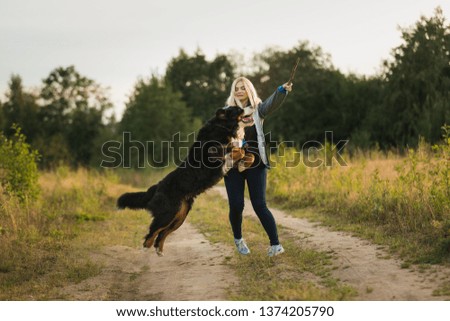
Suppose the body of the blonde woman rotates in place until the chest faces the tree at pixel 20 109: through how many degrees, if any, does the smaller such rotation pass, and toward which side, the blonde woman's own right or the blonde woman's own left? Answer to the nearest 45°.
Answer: approximately 135° to the blonde woman's own right

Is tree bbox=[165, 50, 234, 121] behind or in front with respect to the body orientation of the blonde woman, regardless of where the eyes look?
behind

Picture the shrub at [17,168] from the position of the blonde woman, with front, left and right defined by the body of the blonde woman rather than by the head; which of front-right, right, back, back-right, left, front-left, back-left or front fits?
back-right

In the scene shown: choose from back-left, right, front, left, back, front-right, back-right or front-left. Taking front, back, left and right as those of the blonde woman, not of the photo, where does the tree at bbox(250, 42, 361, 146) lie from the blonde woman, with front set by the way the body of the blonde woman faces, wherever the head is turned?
back

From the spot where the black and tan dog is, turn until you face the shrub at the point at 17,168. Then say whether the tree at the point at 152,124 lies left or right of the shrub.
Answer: right

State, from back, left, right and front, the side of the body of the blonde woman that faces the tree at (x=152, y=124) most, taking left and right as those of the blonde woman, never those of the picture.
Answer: back
